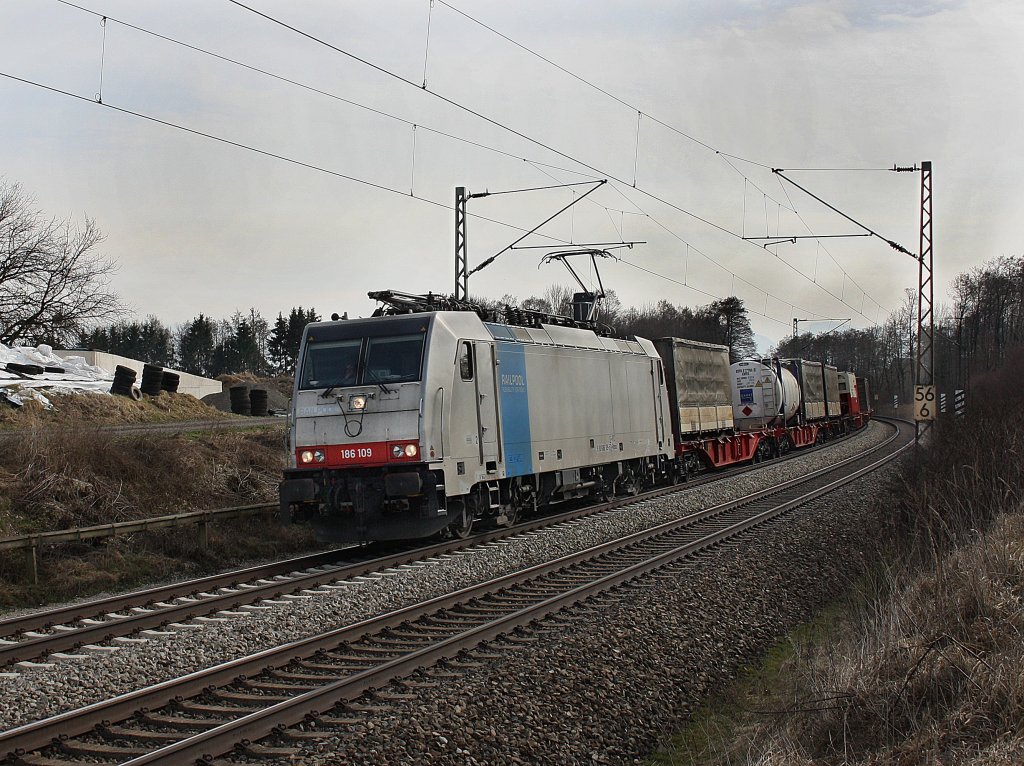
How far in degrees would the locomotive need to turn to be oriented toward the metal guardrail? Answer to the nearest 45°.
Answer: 0° — it already faces it

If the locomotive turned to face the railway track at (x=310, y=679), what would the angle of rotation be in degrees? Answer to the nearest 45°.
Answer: approximately 45° to its left

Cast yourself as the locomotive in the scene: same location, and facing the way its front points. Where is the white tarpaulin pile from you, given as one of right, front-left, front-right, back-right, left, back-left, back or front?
right

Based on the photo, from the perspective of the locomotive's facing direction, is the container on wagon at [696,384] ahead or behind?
behind

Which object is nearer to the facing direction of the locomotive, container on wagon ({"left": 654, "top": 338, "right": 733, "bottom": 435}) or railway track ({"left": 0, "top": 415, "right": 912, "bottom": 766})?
the railway track

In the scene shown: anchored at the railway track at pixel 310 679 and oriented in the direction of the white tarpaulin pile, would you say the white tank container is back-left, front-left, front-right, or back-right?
front-right

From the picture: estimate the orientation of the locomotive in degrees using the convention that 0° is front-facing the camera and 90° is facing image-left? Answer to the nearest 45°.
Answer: approximately 45°

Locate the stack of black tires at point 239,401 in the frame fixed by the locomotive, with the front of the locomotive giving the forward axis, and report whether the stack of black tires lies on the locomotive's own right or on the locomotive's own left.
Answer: on the locomotive's own right

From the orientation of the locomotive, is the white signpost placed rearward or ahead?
rearward

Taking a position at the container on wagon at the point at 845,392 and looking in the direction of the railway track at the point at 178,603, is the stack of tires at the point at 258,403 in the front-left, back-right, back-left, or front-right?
front-right
